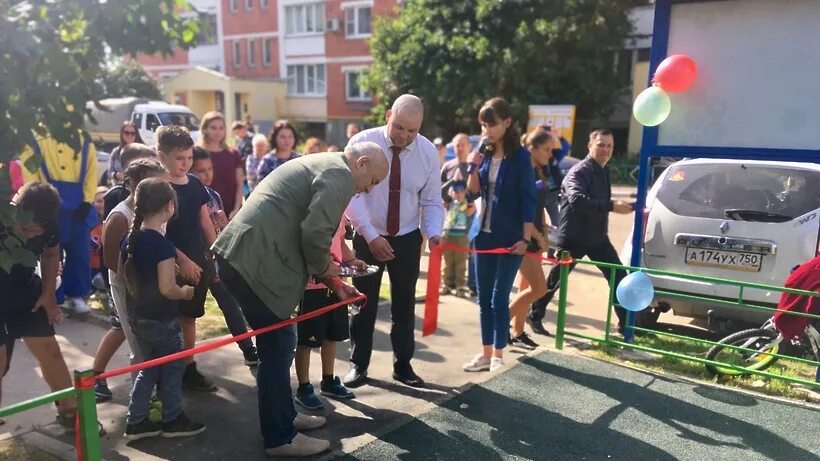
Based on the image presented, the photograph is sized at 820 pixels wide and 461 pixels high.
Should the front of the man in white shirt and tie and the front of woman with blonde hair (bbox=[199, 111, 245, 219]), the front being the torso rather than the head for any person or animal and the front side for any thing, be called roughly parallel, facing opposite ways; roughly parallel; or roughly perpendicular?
roughly parallel

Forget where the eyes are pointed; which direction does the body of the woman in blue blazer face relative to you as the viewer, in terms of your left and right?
facing the viewer and to the left of the viewer

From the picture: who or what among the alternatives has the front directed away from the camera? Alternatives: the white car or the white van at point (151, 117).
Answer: the white car

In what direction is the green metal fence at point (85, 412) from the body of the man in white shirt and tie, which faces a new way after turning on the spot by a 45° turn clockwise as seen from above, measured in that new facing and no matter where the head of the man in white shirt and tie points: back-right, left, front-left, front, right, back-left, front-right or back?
front

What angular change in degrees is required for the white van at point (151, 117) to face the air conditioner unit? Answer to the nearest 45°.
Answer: approximately 90° to its left

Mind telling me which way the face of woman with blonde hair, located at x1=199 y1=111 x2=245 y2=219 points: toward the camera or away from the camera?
toward the camera

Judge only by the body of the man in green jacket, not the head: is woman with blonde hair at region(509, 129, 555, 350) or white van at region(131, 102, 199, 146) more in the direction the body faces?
the woman with blonde hair

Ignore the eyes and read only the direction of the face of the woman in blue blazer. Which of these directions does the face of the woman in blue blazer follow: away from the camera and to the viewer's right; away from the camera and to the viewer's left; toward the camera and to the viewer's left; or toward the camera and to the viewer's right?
toward the camera and to the viewer's left

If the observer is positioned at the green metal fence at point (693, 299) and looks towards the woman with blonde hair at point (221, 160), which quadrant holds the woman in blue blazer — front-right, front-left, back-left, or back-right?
front-left

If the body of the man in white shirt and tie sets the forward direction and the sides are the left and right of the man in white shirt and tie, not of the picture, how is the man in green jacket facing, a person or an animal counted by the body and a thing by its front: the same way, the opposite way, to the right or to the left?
to the left

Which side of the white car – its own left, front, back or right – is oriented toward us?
back

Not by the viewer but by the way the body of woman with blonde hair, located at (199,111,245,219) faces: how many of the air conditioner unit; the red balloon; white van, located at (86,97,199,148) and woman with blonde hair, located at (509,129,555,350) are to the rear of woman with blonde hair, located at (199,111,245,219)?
2

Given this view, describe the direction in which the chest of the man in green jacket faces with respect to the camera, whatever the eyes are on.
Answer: to the viewer's right

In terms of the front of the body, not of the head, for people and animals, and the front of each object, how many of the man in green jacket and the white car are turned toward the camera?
0

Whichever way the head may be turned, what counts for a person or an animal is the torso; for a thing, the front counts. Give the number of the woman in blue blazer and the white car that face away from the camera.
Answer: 1

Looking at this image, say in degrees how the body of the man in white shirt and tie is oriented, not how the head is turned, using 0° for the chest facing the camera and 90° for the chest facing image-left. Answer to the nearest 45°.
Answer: approximately 0°
